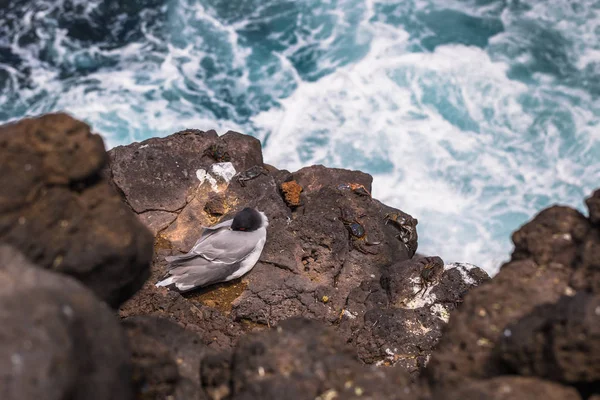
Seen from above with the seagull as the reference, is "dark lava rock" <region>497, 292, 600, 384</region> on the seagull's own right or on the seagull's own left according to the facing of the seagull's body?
on the seagull's own right

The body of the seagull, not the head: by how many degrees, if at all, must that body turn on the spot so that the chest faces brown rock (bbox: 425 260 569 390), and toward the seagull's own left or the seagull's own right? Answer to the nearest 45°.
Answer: approximately 90° to the seagull's own right

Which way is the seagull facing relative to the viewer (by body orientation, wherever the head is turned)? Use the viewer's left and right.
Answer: facing away from the viewer and to the right of the viewer

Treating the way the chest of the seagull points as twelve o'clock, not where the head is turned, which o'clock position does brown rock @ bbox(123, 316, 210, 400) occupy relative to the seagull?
The brown rock is roughly at 5 o'clock from the seagull.

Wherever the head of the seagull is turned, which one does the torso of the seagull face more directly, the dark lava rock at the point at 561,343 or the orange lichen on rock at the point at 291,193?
the orange lichen on rock

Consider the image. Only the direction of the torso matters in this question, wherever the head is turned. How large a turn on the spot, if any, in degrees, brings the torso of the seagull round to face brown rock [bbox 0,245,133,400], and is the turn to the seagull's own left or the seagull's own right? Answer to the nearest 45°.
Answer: approximately 135° to the seagull's own right

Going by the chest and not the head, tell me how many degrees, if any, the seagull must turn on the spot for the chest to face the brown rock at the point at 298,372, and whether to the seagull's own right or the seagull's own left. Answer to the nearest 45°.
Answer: approximately 135° to the seagull's own right

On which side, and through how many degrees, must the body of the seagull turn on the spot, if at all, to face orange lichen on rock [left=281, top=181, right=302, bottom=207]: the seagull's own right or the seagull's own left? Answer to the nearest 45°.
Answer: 0° — it already faces it

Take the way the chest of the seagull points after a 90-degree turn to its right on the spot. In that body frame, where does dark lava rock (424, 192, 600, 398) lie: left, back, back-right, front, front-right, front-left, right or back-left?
front

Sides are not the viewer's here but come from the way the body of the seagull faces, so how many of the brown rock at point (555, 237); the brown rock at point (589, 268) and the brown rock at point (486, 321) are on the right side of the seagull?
3

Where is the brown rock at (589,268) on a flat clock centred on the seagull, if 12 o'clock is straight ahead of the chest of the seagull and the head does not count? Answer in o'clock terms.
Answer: The brown rock is roughly at 3 o'clock from the seagull.
